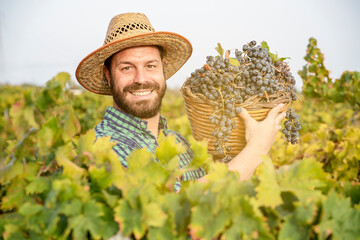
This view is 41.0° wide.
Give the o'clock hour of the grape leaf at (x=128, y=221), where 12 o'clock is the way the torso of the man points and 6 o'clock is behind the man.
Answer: The grape leaf is roughly at 1 o'clock from the man.

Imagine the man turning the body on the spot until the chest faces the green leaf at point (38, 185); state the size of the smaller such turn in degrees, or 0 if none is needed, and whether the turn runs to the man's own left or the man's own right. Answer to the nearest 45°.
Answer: approximately 45° to the man's own right

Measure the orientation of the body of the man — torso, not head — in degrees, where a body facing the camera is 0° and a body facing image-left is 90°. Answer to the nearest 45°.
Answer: approximately 315°
